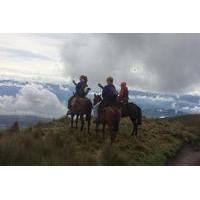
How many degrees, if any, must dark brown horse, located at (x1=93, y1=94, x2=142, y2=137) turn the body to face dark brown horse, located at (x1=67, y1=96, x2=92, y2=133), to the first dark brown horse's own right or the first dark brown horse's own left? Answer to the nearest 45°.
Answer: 0° — it already faces it

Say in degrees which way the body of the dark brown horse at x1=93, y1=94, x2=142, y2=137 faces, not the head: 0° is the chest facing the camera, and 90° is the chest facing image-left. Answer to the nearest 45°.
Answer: approximately 90°
